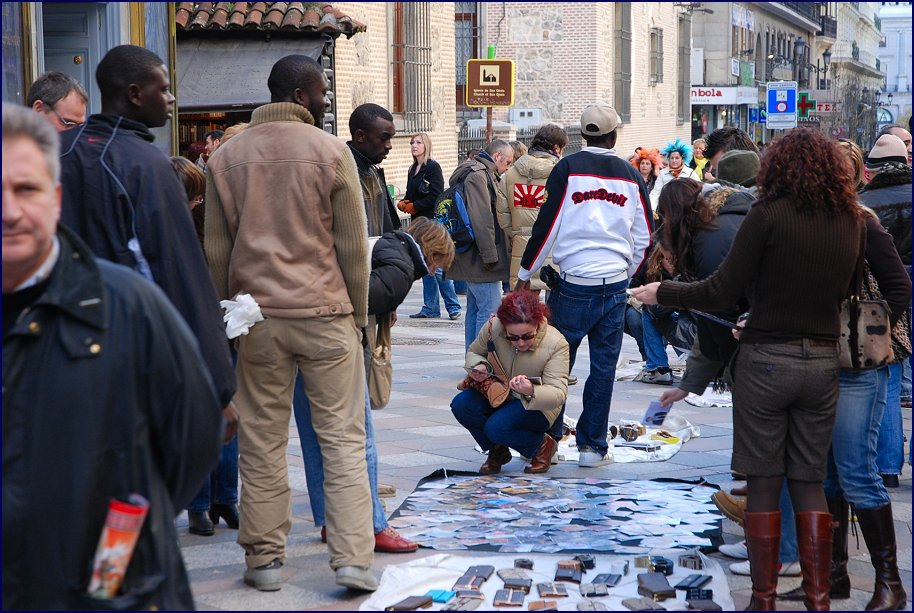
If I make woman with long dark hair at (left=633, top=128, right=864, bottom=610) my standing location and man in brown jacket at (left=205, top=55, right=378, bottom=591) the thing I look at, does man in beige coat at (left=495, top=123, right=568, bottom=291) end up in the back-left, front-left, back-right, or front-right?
front-right

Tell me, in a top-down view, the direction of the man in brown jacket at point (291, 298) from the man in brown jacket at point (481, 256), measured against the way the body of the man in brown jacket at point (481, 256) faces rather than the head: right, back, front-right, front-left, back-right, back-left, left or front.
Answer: right

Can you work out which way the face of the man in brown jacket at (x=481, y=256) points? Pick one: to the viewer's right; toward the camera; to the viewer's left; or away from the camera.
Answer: to the viewer's right

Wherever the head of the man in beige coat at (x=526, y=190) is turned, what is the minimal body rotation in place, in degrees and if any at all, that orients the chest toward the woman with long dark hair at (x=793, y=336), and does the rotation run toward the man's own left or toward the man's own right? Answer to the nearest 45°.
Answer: approximately 135° to the man's own right

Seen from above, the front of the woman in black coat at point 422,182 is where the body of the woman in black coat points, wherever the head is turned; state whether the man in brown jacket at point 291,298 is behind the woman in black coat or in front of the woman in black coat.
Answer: in front

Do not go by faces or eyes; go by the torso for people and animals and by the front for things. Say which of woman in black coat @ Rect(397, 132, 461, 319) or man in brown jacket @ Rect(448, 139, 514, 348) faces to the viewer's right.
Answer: the man in brown jacket

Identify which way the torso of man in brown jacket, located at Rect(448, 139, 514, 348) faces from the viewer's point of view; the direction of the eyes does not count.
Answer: to the viewer's right

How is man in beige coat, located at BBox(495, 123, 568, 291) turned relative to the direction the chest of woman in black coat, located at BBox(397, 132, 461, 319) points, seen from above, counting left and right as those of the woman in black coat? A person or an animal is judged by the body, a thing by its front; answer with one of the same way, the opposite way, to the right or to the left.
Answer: the opposite way

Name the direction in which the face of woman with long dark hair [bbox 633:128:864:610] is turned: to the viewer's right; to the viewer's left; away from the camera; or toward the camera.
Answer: away from the camera

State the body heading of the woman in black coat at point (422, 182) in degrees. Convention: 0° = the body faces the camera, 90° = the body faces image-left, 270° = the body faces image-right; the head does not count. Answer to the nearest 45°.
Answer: approximately 45°

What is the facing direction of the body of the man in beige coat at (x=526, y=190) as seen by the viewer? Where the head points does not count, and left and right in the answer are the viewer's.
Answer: facing away from the viewer and to the right of the viewer

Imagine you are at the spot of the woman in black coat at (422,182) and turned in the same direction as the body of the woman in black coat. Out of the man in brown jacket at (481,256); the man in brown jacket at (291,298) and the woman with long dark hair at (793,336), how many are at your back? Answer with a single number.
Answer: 0
